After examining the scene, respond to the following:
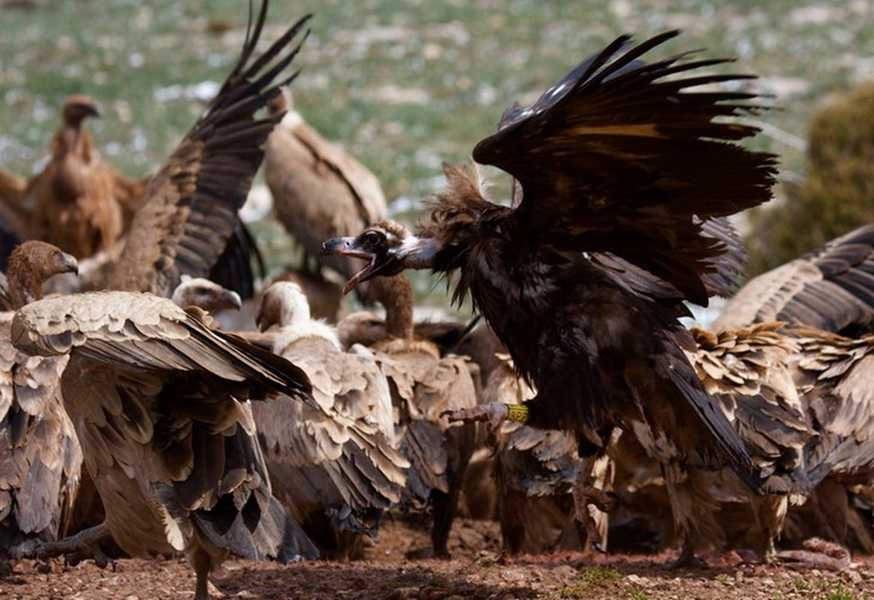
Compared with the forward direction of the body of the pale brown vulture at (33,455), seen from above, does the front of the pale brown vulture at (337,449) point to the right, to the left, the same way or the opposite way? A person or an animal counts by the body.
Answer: to the left

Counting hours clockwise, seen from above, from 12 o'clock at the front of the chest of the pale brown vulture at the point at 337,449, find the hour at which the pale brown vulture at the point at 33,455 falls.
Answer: the pale brown vulture at the point at 33,455 is roughly at 10 o'clock from the pale brown vulture at the point at 337,449.

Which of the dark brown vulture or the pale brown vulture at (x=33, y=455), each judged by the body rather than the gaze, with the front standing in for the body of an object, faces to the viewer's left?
the dark brown vulture

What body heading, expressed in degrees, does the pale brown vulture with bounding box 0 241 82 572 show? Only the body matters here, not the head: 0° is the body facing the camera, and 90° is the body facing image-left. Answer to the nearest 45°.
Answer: approximately 225°

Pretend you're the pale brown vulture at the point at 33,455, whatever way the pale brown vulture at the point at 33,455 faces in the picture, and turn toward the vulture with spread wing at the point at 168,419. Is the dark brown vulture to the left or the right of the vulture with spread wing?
left

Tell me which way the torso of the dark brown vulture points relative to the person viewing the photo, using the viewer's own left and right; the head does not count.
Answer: facing to the left of the viewer

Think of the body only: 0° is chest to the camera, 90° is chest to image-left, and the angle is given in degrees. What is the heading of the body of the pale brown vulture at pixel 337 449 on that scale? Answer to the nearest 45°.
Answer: approximately 135°

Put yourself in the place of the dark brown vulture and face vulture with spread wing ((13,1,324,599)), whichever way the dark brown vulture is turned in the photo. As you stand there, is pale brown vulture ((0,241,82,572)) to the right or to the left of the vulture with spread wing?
right

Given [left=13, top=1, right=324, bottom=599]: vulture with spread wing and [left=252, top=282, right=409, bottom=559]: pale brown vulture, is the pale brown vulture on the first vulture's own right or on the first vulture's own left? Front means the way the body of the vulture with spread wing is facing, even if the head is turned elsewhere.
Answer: on the first vulture's own right

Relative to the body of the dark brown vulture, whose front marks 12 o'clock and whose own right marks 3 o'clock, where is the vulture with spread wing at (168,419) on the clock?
The vulture with spread wing is roughly at 11 o'clock from the dark brown vulture.

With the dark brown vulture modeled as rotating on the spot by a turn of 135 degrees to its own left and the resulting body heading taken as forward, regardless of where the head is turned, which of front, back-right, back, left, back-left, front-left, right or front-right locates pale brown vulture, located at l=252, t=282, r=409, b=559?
back
